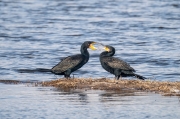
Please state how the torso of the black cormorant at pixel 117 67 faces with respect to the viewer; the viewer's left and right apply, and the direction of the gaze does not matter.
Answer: facing to the left of the viewer
